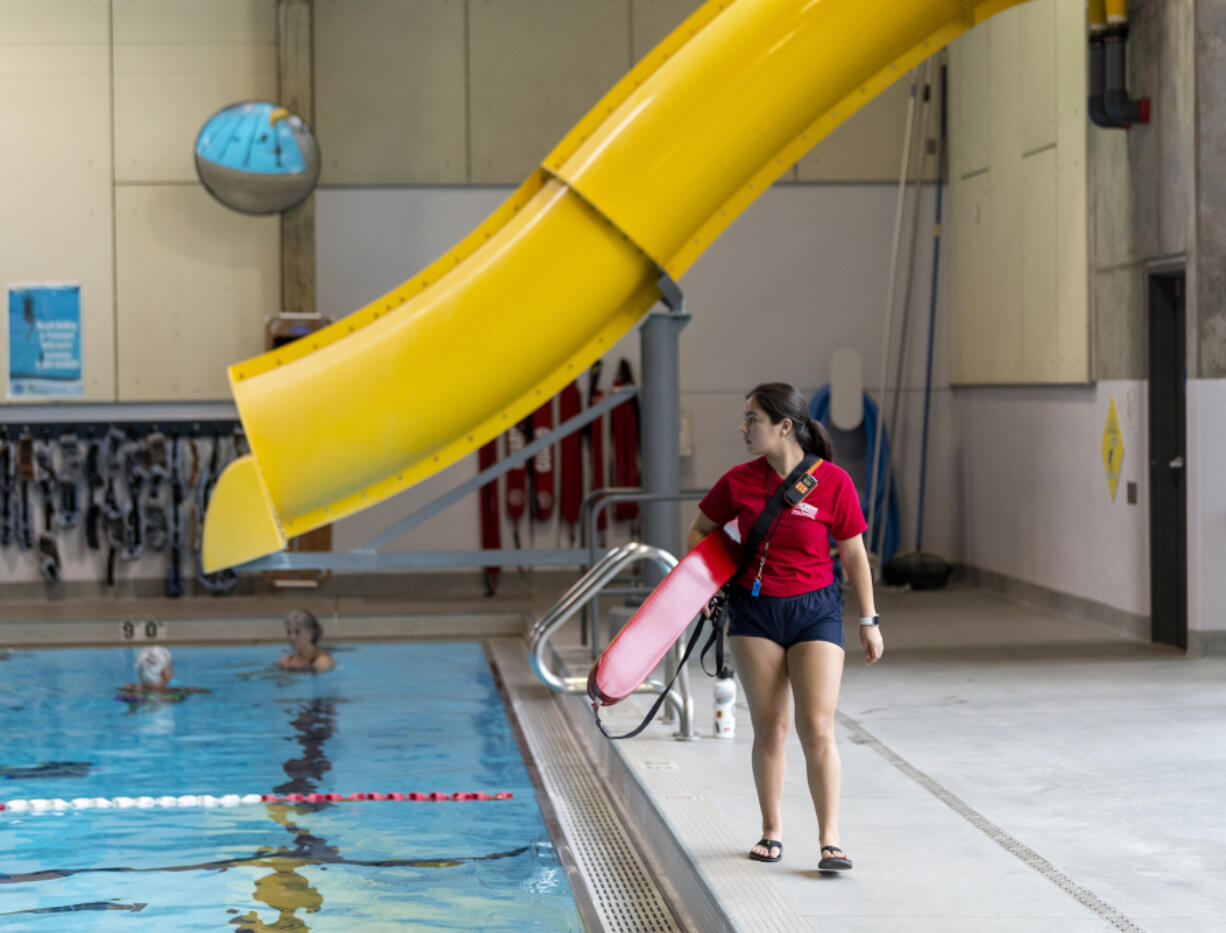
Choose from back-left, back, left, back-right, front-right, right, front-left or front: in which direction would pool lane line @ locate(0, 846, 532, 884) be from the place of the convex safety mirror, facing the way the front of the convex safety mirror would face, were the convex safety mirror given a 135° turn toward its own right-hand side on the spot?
back-left

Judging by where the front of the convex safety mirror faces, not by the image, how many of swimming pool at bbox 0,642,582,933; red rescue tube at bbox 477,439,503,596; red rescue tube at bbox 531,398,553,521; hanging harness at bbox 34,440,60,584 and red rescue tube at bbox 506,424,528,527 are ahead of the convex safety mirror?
1

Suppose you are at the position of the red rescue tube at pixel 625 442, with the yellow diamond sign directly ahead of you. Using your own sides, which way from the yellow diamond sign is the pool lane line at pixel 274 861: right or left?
right

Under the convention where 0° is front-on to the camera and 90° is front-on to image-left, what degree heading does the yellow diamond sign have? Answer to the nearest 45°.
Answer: approximately 90°

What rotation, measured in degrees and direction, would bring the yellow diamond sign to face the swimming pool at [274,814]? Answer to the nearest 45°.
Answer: approximately 45° to its left

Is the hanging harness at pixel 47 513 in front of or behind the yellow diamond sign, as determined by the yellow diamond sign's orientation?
in front

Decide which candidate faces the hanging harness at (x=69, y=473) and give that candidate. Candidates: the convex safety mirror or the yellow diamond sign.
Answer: the yellow diamond sign

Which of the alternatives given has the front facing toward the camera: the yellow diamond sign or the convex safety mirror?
the convex safety mirror

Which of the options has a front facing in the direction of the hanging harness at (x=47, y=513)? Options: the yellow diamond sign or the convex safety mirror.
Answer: the yellow diamond sign

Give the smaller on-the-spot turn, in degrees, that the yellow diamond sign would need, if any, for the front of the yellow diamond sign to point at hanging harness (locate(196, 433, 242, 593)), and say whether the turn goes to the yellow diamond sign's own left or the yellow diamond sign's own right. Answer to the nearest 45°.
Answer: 0° — it already faces it

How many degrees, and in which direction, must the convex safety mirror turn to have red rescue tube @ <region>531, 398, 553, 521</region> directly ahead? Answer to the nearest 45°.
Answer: approximately 135° to its left

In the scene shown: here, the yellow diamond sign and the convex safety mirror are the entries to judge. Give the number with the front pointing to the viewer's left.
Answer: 1

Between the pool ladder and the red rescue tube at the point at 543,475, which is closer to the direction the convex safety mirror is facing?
the pool ladder

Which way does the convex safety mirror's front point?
toward the camera
